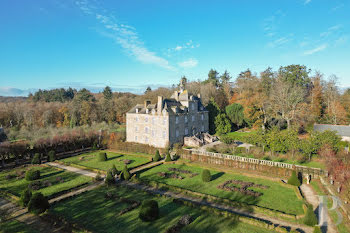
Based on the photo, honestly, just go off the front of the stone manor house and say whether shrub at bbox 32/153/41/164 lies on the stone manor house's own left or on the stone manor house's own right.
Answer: on the stone manor house's own right

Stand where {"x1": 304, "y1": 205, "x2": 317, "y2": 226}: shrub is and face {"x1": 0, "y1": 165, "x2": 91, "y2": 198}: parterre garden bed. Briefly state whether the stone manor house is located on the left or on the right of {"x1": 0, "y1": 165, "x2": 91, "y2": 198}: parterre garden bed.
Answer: right
